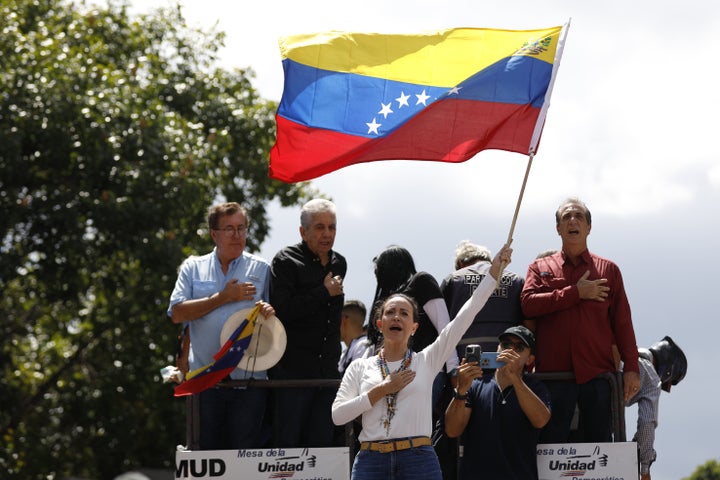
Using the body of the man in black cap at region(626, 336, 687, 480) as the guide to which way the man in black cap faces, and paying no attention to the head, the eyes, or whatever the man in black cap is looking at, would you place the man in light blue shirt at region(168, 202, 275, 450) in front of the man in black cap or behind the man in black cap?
behind

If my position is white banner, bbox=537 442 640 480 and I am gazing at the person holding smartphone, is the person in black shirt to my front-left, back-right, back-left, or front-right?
front-right

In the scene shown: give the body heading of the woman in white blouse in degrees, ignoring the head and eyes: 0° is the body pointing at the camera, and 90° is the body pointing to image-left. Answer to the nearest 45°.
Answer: approximately 0°

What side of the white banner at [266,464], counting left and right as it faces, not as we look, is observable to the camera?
front

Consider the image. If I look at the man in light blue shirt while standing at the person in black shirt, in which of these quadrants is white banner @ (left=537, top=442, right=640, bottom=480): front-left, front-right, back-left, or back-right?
back-left

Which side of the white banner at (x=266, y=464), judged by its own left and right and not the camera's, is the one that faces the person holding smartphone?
left

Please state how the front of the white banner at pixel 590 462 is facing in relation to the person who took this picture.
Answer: facing the viewer

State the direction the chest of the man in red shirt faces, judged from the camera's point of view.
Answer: toward the camera
